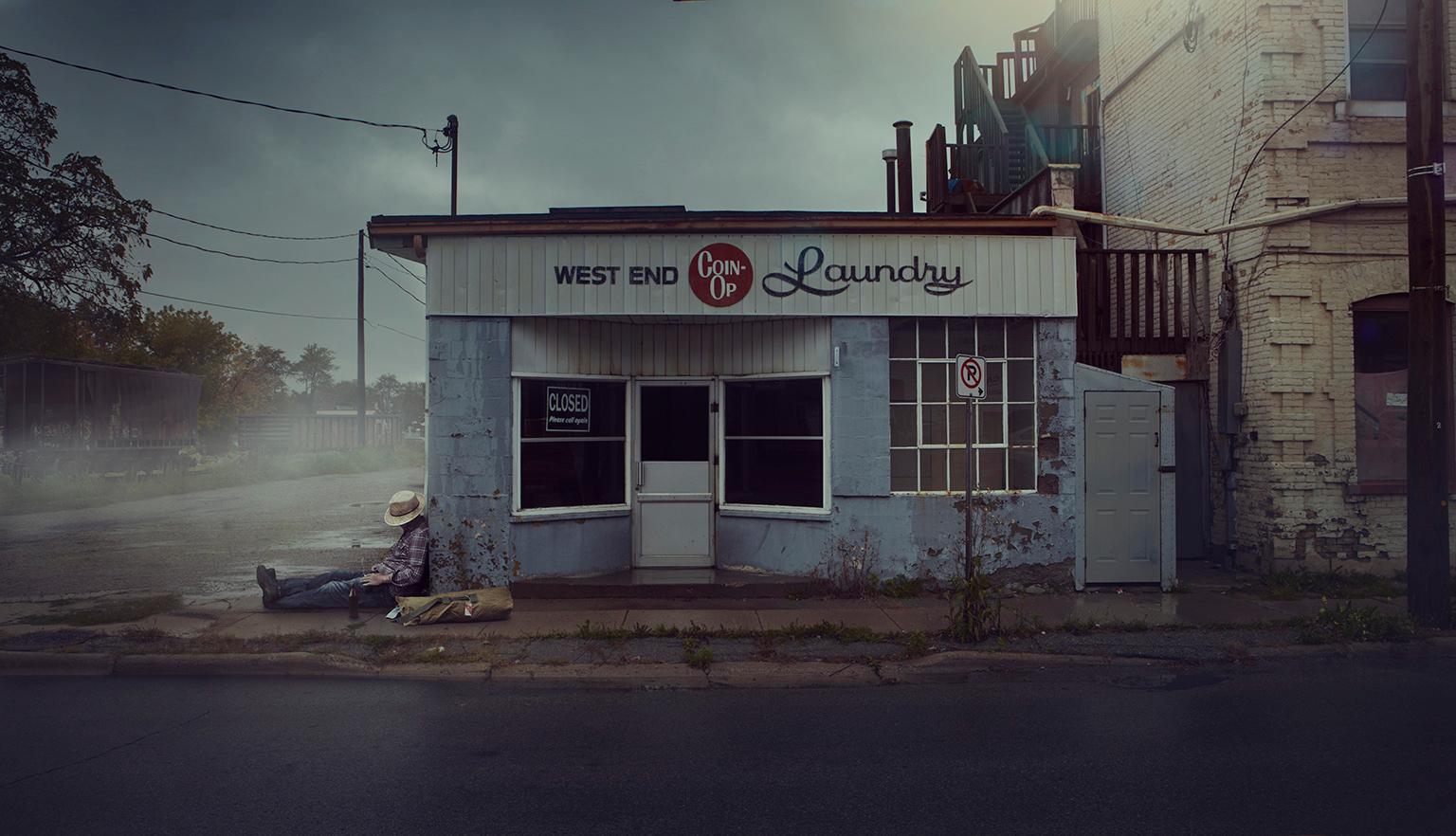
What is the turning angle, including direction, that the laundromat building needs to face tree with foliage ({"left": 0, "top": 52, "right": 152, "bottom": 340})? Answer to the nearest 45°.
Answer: approximately 135° to its right

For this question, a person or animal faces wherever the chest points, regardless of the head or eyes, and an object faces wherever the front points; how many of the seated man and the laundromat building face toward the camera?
1

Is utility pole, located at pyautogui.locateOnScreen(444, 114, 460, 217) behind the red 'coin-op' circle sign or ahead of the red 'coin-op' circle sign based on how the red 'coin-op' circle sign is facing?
behind

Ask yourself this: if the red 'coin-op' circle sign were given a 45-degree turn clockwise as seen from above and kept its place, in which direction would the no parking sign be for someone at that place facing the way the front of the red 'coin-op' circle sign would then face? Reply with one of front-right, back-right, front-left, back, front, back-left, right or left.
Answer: left

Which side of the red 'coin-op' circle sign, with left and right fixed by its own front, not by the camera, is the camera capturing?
front

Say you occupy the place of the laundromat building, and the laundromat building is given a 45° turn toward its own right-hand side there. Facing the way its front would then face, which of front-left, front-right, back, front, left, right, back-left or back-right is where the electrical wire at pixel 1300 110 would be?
back-left

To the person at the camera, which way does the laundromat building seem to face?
facing the viewer

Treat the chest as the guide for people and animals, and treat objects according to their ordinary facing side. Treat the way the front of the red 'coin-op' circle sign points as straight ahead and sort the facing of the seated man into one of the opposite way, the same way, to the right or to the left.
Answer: to the right

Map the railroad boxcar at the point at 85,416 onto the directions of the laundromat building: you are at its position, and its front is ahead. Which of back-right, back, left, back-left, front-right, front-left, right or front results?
back-right

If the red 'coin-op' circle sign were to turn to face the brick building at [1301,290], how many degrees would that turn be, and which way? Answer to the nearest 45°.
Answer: approximately 90° to its left

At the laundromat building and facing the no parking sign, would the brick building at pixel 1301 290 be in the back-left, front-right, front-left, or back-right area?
front-left

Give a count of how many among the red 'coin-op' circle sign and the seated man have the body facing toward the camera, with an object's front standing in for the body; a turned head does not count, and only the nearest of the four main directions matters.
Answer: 1

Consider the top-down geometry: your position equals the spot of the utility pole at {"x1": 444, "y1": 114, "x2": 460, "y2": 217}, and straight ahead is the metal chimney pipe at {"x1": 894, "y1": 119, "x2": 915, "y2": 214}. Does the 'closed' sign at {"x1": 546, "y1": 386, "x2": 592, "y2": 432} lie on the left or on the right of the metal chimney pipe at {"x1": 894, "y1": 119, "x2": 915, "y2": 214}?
right

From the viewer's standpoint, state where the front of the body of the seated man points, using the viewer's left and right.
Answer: facing to the left of the viewer

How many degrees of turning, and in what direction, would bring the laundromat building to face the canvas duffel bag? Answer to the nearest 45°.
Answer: approximately 45° to its right

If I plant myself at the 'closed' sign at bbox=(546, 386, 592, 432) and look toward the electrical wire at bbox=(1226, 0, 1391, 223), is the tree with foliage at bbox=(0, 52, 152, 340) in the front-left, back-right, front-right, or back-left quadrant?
back-left

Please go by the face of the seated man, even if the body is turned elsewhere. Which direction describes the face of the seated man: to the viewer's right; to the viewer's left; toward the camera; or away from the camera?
to the viewer's left
